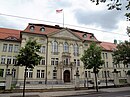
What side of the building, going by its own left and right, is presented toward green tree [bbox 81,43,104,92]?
front

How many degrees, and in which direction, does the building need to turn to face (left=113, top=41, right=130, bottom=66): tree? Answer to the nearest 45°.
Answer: approximately 45° to its left

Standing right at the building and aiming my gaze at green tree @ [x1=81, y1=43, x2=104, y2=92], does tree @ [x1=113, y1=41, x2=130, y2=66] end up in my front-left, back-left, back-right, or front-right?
front-left

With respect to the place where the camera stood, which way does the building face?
facing the viewer and to the right of the viewer
